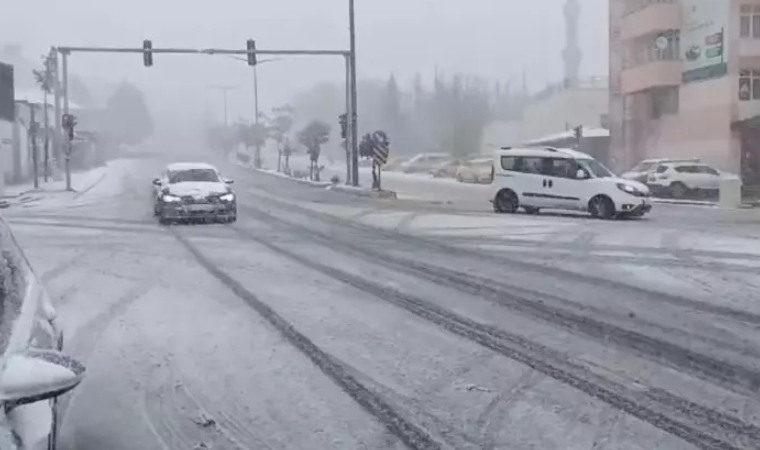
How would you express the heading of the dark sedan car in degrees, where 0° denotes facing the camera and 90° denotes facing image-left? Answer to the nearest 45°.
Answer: approximately 0°

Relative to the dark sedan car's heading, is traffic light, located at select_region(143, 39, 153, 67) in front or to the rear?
to the rear

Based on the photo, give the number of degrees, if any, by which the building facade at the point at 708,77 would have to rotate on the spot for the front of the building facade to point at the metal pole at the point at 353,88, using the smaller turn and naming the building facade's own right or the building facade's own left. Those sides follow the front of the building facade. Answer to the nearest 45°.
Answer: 0° — it already faces it

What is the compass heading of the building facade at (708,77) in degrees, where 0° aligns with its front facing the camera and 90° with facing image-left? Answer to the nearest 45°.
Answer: approximately 45°

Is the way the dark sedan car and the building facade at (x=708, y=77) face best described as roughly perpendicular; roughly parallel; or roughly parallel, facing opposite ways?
roughly perpendicular

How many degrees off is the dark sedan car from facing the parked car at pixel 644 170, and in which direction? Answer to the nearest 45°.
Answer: approximately 135° to its left

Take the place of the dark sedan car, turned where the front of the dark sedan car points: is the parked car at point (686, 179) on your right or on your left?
on your left

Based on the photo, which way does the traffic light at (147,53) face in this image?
away from the camera

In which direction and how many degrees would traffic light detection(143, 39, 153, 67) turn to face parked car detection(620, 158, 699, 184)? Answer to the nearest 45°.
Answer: approximately 90° to its right

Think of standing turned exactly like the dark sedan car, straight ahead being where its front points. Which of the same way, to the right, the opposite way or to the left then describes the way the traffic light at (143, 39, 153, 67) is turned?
the opposite way

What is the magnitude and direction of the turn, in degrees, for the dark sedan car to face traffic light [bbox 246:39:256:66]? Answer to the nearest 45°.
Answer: approximately 180°
